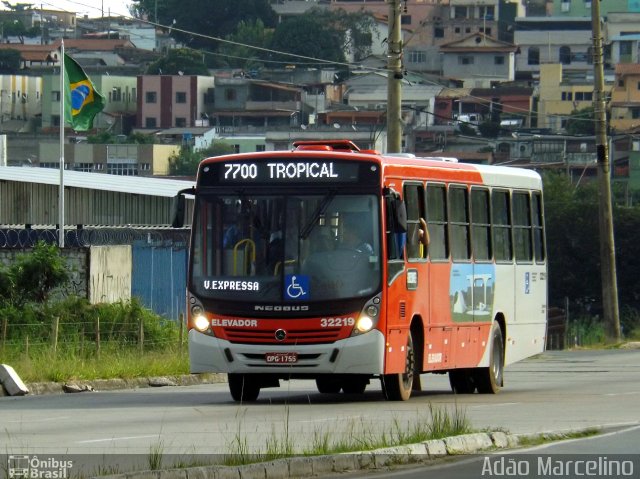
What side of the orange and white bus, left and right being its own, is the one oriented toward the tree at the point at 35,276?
right

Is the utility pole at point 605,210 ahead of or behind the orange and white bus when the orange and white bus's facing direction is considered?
behind

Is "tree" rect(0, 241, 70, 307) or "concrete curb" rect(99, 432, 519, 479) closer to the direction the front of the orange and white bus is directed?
the concrete curb

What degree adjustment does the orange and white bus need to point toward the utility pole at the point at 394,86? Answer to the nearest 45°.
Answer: approximately 135° to its right

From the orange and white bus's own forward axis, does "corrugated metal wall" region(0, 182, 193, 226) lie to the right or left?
on its right

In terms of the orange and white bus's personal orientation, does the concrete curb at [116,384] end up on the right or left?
on its right

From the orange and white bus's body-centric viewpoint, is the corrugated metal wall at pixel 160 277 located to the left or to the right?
on its right
